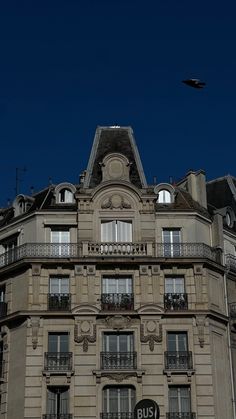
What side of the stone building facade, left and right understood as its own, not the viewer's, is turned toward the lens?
front
